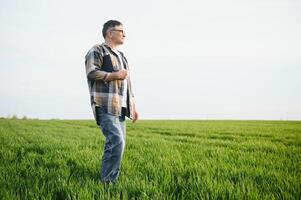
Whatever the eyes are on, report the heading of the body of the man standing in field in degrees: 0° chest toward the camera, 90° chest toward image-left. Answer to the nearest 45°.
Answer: approximately 315°

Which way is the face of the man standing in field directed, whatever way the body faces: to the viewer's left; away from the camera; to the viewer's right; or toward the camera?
to the viewer's right
